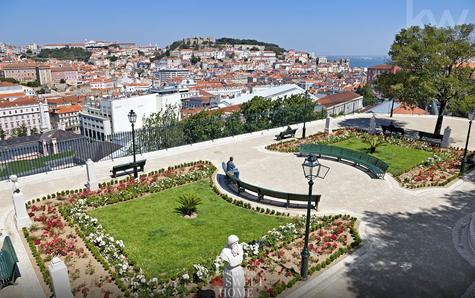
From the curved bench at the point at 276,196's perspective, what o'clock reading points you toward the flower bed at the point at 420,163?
The flower bed is roughly at 12 o'clock from the curved bench.

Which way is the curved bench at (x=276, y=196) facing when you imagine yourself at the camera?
facing away from the viewer and to the right of the viewer

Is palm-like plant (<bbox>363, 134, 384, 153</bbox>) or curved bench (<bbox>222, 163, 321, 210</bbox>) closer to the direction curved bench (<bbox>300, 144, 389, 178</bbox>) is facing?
the curved bench

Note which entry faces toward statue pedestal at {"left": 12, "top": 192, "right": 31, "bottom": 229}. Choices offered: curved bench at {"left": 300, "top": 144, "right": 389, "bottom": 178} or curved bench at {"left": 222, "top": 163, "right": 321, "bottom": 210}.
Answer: curved bench at {"left": 300, "top": 144, "right": 389, "bottom": 178}

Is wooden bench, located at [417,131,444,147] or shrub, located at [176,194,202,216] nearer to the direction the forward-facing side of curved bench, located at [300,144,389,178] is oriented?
the shrub

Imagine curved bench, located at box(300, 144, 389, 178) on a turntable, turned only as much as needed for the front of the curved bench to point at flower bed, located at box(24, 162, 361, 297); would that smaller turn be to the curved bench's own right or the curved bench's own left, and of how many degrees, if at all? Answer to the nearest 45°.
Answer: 0° — it already faces it

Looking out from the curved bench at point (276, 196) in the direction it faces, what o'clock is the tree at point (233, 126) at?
The tree is roughly at 10 o'clock from the curved bench.

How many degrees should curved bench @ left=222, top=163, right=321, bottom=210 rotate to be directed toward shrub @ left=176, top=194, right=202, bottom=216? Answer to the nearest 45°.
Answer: approximately 135° to its left

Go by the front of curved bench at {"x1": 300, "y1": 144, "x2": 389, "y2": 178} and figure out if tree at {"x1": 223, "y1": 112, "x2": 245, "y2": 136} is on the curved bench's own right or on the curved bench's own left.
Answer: on the curved bench's own right

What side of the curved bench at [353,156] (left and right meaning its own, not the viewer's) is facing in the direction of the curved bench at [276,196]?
front

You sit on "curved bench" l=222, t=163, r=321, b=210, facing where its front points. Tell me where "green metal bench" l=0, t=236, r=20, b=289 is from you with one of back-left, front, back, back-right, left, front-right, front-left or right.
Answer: back

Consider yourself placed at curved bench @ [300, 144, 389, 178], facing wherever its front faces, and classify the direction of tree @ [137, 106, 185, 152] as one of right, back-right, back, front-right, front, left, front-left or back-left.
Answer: front-right

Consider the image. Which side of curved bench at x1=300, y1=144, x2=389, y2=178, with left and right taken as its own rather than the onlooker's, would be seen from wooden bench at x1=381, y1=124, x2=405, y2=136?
back

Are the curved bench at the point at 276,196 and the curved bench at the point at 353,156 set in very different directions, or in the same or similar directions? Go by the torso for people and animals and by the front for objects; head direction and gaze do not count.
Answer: very different directions

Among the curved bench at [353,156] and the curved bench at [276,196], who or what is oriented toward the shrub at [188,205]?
the curved bench at [353,156]

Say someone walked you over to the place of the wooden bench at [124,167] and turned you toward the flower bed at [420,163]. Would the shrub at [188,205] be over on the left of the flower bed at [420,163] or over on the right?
right
